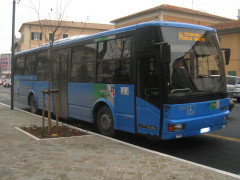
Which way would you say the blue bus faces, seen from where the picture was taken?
facing the viewer and to the right of the viewer

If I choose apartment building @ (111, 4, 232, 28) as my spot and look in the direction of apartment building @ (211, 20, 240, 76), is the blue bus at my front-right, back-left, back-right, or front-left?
front-right

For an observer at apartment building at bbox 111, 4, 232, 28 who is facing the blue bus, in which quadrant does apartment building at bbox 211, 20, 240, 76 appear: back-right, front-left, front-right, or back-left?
front-left

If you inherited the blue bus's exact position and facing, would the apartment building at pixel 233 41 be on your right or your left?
on your left

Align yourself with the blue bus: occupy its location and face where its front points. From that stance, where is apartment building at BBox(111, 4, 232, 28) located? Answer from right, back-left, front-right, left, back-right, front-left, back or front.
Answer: back-left

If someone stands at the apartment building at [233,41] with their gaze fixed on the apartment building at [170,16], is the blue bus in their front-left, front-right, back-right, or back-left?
back-left
